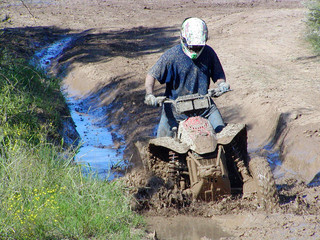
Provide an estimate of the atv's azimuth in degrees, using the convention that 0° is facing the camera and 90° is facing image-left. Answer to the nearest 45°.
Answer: approximately 0°
